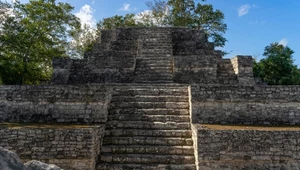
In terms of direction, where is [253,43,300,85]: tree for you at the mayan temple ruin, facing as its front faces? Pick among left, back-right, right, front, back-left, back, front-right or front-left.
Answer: back-left

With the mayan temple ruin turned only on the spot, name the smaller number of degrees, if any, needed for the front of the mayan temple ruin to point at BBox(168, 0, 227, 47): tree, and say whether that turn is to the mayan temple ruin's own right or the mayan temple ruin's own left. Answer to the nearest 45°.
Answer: approximately 180°

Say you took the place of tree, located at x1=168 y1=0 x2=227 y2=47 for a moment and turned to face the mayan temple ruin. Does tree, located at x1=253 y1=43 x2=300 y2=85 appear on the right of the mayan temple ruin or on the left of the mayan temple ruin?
left

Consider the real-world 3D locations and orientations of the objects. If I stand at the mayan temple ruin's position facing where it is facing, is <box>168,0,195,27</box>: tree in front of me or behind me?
behind

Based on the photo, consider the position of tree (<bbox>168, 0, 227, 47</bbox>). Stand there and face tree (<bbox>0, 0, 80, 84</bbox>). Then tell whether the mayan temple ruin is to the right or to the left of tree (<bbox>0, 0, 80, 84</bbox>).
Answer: left

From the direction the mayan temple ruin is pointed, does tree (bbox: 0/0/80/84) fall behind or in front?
behind

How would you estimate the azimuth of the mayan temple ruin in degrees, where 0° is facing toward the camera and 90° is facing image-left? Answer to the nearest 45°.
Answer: approximately 0°
